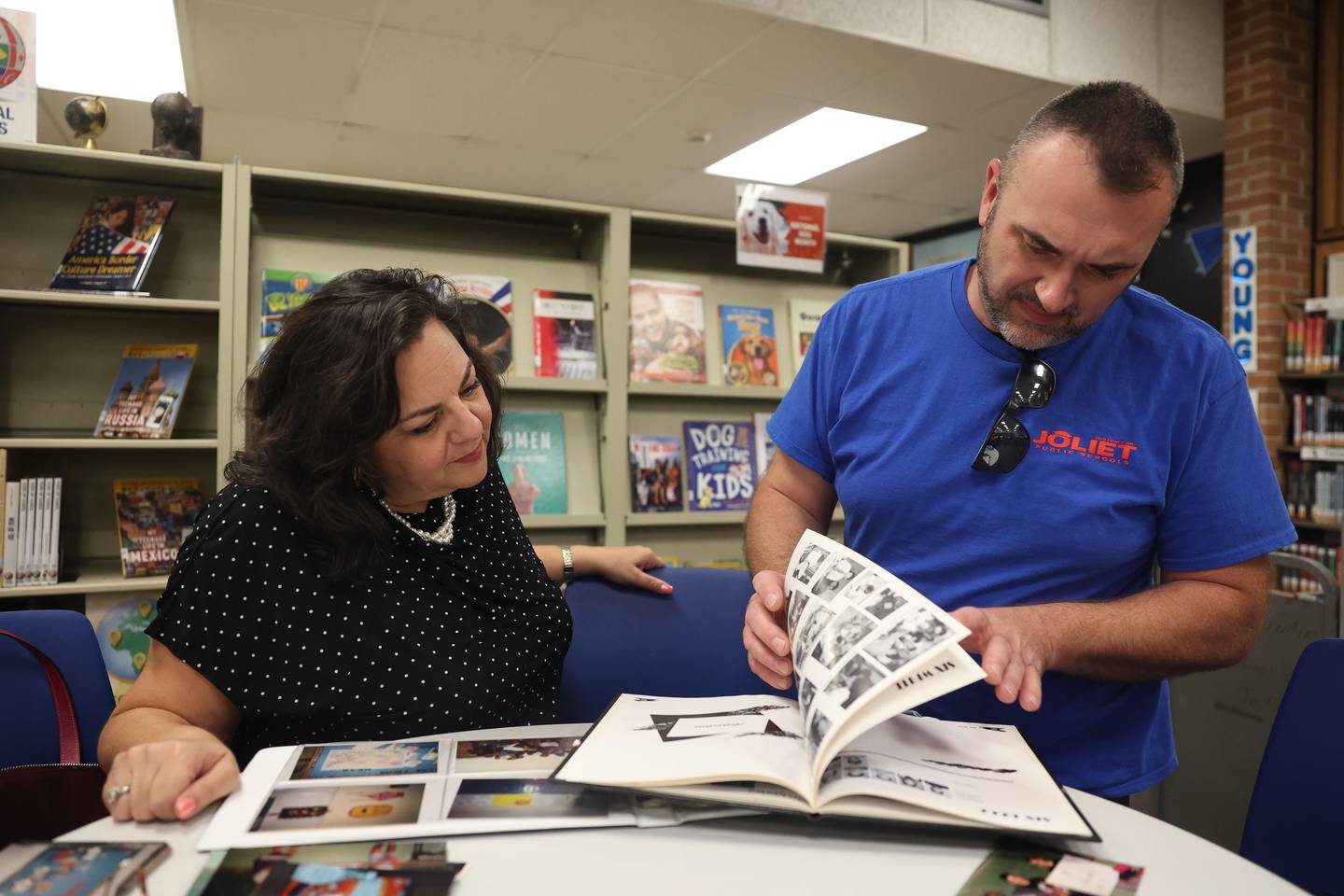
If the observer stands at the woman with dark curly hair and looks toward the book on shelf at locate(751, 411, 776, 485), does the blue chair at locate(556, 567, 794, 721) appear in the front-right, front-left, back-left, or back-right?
front-right

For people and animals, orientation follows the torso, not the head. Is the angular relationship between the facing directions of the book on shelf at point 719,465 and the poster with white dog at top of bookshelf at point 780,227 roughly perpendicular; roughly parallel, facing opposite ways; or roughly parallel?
roughly parallel

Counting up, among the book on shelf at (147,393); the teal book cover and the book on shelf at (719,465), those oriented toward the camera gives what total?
3

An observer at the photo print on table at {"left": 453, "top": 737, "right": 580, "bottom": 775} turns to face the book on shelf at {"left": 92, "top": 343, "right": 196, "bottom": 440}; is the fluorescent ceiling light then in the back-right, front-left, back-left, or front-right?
front-right

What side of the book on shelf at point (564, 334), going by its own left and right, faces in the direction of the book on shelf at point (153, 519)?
right

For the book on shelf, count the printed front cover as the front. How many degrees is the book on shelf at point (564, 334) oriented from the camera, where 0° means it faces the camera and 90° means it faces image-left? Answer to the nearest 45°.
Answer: approximately 0°

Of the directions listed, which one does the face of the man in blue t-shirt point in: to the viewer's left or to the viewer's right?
to the viewer's left

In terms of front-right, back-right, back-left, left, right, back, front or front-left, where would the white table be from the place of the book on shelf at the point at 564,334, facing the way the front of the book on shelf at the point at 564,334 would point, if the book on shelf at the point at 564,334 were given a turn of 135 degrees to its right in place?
back-left

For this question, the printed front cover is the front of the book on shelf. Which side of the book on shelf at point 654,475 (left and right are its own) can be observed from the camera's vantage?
front

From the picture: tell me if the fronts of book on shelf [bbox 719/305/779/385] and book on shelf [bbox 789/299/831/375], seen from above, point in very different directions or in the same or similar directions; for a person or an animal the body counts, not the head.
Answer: same or similar directions

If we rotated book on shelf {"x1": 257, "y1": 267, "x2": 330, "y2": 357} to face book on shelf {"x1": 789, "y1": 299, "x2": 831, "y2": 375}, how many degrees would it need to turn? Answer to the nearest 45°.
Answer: approximately 90° to its left

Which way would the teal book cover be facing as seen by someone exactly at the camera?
facing the viewer

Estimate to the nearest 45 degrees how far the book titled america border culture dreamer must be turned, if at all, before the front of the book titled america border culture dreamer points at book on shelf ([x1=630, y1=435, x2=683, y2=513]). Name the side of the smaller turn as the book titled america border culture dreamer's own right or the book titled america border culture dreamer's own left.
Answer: approximately 90° to the book titled america border culture dreamer's own left

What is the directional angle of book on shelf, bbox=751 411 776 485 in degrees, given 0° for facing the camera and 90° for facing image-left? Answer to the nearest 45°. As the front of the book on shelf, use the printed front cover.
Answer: approximately 0°
